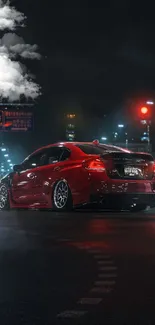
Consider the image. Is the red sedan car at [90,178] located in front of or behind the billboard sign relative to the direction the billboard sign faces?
in front

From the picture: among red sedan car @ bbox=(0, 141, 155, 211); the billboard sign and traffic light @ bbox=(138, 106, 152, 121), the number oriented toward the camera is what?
2

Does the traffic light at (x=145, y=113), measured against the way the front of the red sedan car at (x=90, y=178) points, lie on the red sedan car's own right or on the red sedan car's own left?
on the red sedan car's own right

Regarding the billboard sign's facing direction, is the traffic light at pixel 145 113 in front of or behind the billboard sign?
in front

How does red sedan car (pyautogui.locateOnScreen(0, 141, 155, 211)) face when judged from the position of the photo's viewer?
facing away from the viewer and to the left of the viewer

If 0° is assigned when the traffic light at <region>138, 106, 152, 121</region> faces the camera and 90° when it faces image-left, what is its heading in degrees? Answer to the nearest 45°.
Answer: approximately 0°

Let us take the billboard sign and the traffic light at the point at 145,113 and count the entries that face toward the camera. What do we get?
2

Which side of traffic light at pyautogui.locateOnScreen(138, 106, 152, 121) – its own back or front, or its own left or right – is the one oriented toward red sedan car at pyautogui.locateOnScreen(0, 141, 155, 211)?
front
